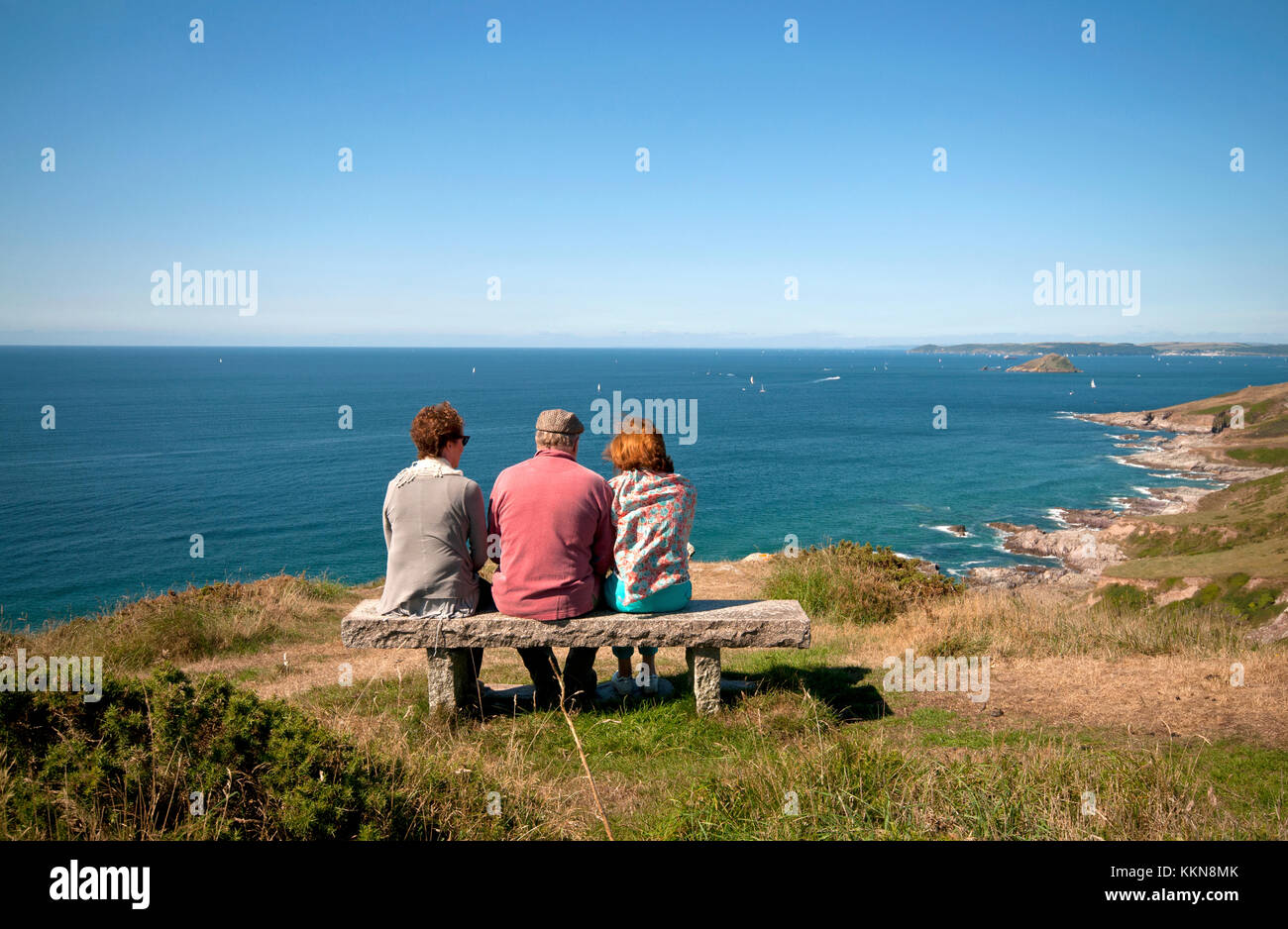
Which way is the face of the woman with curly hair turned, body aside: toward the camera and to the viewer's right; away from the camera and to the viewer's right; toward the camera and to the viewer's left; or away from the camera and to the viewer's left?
away from the camera and to the viewer's right

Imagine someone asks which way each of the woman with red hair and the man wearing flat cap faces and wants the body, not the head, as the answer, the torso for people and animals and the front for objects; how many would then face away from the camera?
2

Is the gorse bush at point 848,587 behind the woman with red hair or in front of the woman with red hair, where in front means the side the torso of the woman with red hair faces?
in front

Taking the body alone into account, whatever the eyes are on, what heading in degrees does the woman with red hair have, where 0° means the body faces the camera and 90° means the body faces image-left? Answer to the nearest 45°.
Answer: approximately 180°

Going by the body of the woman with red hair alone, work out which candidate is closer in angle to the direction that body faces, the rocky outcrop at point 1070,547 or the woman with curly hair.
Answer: the rocky outcrop

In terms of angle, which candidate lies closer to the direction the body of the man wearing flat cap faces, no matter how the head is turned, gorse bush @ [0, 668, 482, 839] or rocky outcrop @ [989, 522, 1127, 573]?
the rocky outcrop

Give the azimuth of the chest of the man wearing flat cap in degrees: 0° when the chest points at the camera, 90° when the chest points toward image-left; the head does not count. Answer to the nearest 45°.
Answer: approximately 180°
